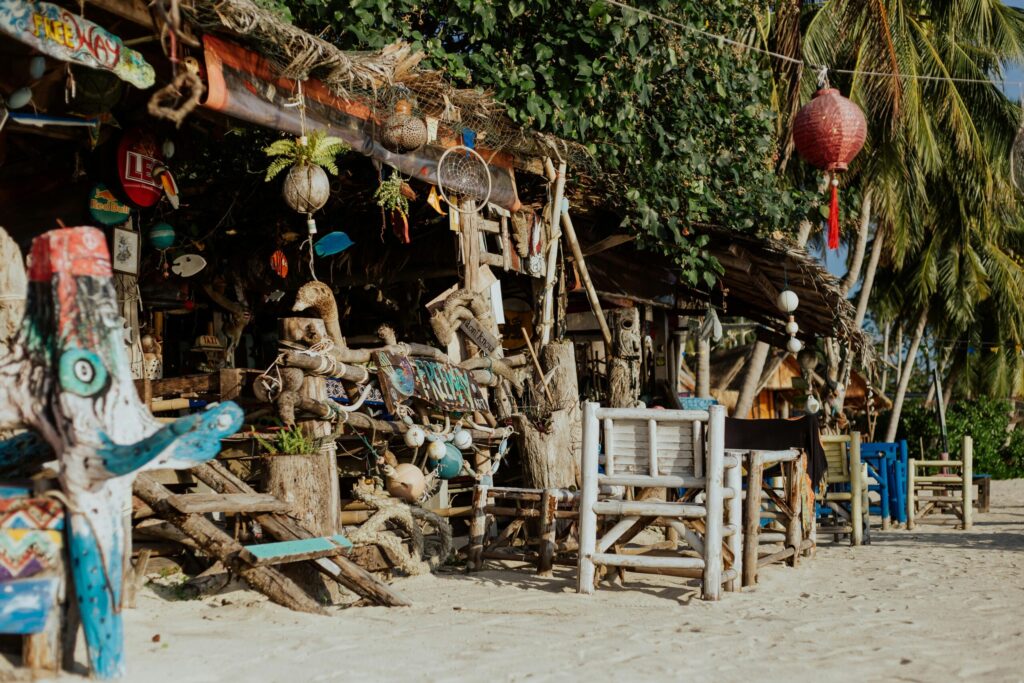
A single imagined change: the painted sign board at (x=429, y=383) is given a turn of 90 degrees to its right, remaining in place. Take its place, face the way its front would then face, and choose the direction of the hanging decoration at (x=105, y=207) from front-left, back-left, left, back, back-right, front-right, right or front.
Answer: front-right

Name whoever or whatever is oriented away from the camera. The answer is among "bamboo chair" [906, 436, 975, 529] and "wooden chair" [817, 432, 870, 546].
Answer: the wooden chair

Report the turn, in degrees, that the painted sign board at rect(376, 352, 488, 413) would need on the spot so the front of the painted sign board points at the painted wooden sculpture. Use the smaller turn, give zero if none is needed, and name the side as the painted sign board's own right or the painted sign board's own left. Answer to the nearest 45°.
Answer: approximately 45° to the painted sign board's own right

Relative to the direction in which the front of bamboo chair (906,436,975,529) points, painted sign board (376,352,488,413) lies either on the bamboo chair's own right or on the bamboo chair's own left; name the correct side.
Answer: on the bamboo chair's own left

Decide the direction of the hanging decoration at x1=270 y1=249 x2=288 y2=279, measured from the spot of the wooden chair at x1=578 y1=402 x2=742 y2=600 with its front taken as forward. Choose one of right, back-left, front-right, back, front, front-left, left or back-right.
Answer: front-left

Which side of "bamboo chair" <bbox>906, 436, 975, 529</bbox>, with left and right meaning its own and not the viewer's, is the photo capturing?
left

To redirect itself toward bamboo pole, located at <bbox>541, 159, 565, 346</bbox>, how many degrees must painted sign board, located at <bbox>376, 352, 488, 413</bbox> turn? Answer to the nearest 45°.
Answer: approximately 90° to its left
